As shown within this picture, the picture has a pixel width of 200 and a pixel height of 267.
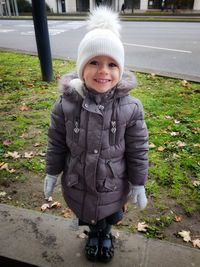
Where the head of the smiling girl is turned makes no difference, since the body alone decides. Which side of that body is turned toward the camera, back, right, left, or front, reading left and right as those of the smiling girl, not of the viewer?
front

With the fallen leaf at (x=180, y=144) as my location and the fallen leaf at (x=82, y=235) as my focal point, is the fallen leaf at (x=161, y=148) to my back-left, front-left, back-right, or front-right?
front-right

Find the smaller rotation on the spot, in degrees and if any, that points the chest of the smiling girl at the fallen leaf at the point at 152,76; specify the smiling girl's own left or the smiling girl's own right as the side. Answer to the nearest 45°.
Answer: approximately 180°

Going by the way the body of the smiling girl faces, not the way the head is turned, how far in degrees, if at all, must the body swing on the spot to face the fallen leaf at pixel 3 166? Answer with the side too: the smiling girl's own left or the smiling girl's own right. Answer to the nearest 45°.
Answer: approximately 135° to the smiling girl's own right

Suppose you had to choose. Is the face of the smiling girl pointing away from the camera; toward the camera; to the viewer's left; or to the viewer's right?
toward the camera

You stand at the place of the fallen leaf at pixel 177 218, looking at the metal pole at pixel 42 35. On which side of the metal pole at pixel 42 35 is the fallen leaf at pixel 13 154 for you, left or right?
left

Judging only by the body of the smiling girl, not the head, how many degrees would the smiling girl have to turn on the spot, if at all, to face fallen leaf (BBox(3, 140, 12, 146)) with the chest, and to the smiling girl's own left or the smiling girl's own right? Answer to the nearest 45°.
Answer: approximately 135° to the smiling girl's own right

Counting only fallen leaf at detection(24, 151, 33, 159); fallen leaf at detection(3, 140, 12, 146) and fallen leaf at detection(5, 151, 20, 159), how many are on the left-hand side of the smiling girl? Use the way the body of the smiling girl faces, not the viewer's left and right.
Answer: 0

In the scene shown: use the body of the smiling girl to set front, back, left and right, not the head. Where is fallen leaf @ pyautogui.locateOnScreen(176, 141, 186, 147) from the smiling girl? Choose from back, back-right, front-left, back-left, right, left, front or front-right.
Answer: back-left

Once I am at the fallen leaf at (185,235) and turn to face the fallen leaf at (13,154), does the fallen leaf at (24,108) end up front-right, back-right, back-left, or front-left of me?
front-right

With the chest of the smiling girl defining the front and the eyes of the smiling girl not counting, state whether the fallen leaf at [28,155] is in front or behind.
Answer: behind
